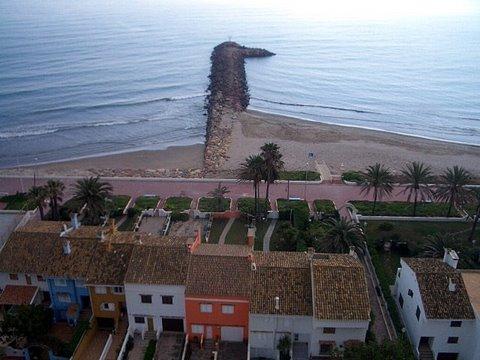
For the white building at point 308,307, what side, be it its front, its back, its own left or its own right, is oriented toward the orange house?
right

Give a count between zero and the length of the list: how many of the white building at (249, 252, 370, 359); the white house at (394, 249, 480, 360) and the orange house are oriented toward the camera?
3

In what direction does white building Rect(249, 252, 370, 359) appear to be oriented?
toward the camera

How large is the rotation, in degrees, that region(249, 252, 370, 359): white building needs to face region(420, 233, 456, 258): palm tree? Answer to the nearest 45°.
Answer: approximately 135° to its left

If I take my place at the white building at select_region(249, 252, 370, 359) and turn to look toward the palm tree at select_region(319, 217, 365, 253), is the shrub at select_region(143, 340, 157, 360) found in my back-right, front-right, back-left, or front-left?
back-left

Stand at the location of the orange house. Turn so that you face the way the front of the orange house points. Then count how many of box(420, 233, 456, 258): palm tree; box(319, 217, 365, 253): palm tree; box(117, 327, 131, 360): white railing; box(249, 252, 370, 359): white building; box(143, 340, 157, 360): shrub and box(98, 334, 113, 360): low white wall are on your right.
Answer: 3

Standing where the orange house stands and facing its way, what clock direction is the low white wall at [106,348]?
The low white wall is roughly at 3 o'clock from the orange house.

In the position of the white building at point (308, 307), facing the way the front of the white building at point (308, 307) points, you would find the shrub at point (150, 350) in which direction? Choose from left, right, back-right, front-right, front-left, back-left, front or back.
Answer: right

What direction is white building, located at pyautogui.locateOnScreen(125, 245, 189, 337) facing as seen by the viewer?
toward the camera

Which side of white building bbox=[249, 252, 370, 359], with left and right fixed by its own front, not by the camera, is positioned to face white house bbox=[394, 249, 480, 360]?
left

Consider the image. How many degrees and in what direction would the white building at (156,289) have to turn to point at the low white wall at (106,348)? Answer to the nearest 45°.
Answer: approximately 90° to its right

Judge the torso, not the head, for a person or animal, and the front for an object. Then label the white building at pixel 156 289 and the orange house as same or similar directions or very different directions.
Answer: same or similar directions

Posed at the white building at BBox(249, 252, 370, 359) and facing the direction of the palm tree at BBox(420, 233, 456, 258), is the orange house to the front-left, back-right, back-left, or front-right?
back-left

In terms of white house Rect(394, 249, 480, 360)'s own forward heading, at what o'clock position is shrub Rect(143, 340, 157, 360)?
The shrub is roughly at 2 o'clock from the white house.

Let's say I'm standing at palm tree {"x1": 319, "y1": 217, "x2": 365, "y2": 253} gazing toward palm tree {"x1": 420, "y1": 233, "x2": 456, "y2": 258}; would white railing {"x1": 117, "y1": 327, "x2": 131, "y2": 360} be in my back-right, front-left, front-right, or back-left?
back-right
